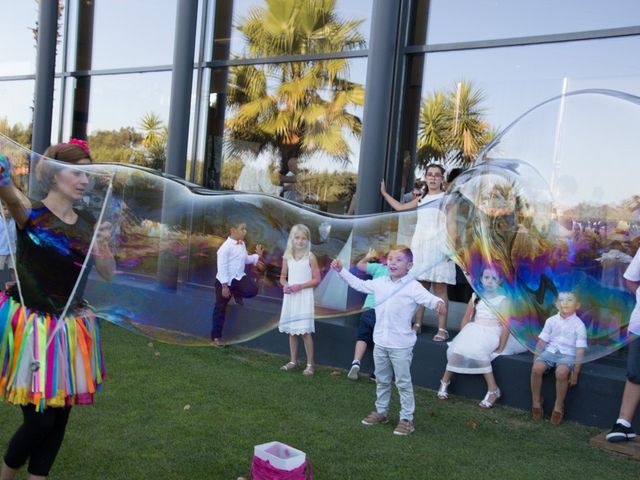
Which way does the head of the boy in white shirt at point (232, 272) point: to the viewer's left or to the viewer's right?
to the viewer's right

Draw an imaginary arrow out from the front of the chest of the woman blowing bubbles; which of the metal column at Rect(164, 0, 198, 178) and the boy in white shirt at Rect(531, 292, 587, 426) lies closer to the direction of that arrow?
the boy in white shirt

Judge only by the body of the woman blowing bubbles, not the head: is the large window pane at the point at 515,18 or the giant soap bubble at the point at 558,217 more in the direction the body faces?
the giant soap bubble

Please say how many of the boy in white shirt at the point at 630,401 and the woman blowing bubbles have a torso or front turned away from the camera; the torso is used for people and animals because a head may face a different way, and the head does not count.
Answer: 0

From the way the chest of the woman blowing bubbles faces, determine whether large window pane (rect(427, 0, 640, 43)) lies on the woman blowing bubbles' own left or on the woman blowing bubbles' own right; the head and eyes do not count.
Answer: on the woman blowing bubbles' own left

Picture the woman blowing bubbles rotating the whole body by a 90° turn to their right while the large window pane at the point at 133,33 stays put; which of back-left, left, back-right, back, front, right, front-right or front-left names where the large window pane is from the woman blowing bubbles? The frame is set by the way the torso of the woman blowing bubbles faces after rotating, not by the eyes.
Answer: back-right

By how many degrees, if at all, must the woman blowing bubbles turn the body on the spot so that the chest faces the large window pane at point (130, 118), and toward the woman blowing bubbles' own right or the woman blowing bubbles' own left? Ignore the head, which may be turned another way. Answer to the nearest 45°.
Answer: approximately 135° to the woman blowing bubbles' own left

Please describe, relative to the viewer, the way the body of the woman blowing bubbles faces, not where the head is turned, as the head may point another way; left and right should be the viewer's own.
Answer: facing the viewer and to the right of the viewer

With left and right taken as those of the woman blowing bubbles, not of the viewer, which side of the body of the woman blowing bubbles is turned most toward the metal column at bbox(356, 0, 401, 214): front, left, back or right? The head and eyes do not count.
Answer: left
